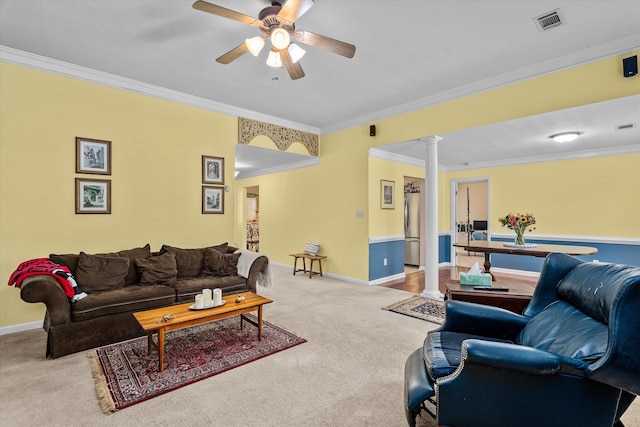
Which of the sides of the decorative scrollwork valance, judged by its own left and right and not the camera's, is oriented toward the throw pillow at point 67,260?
right

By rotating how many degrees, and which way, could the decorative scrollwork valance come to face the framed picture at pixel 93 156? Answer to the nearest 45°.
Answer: approximately 90° to its right

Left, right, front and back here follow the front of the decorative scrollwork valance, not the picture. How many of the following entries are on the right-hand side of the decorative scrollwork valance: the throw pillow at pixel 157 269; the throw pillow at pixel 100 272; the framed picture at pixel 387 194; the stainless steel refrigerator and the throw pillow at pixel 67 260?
3

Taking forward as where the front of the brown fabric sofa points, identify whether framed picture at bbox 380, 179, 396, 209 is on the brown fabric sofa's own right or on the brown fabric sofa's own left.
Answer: on the brown fabric sofa's own left

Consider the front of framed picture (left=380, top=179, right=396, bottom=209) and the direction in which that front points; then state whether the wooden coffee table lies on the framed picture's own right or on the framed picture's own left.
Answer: on the framed picture's own right

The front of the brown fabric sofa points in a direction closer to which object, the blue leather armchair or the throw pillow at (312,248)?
the blue leather armchair

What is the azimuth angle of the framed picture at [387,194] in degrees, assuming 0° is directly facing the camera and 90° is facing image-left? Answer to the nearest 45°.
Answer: approximately 315°
